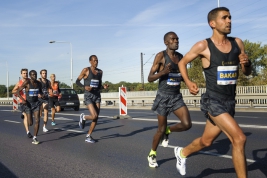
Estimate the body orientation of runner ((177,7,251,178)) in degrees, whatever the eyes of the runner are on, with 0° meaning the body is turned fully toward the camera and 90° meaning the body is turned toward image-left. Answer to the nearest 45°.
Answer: approximately 315°

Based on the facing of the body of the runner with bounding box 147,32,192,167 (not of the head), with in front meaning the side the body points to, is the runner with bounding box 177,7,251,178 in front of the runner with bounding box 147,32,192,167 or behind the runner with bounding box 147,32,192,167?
in front

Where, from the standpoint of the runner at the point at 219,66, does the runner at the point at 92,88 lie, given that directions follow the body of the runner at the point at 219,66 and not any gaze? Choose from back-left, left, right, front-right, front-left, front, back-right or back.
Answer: back

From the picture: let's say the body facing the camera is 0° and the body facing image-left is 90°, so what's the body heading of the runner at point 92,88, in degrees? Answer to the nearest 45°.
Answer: approximately 315°

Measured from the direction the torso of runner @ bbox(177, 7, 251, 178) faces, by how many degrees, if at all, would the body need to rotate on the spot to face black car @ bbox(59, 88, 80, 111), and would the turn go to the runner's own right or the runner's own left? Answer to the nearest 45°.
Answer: approximately 180°

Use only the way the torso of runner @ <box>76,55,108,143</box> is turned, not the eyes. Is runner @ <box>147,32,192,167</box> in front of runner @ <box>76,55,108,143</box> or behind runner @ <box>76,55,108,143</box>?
in front

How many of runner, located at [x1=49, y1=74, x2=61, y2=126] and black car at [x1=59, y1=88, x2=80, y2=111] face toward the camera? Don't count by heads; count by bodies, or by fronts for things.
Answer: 1

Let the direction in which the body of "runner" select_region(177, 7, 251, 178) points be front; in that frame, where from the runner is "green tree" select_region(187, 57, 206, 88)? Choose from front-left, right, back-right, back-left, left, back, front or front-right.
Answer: back-left

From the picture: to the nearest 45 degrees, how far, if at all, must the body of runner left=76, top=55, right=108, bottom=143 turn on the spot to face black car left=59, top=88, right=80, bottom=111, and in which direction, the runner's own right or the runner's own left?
approximately 135° to the runner's own left

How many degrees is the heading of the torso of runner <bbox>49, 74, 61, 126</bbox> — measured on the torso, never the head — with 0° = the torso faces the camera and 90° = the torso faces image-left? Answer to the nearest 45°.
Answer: approximately 0°

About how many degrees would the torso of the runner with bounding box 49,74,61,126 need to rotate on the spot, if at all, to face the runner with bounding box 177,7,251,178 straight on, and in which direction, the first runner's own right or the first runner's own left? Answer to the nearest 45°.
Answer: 0° — they already face them
